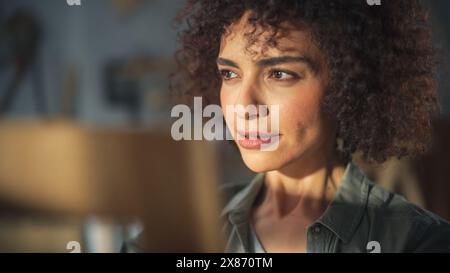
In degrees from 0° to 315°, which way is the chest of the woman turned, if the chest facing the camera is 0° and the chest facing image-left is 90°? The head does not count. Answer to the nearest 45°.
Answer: approximately 45°
